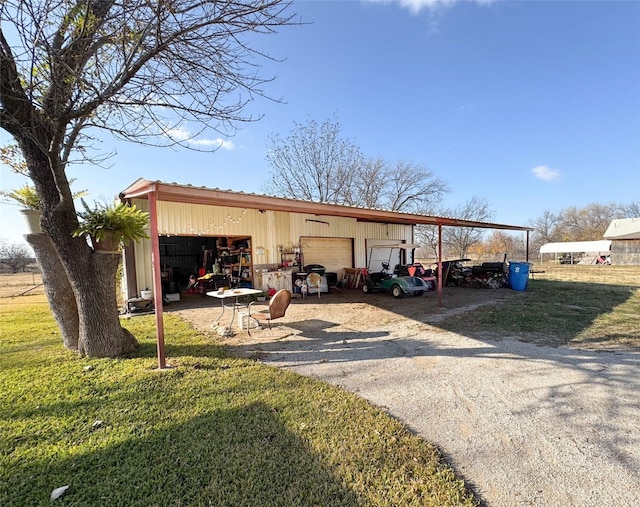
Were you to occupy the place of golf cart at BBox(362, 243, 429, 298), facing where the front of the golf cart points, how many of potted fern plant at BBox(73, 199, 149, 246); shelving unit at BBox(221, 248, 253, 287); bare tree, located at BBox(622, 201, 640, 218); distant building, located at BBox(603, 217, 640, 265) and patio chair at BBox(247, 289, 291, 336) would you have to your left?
2

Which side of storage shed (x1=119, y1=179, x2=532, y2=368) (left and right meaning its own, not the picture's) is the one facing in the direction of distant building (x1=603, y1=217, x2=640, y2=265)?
left

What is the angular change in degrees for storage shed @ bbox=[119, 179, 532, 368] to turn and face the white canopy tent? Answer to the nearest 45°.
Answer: approximately 90° to its left

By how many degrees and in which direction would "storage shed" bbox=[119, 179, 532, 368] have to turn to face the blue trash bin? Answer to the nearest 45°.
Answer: approximately 45° to its left

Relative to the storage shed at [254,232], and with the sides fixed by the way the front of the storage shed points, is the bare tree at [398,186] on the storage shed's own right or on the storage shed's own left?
on the storage shed's own left

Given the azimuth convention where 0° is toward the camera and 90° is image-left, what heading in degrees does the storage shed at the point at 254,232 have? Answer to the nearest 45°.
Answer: approximately 315°
